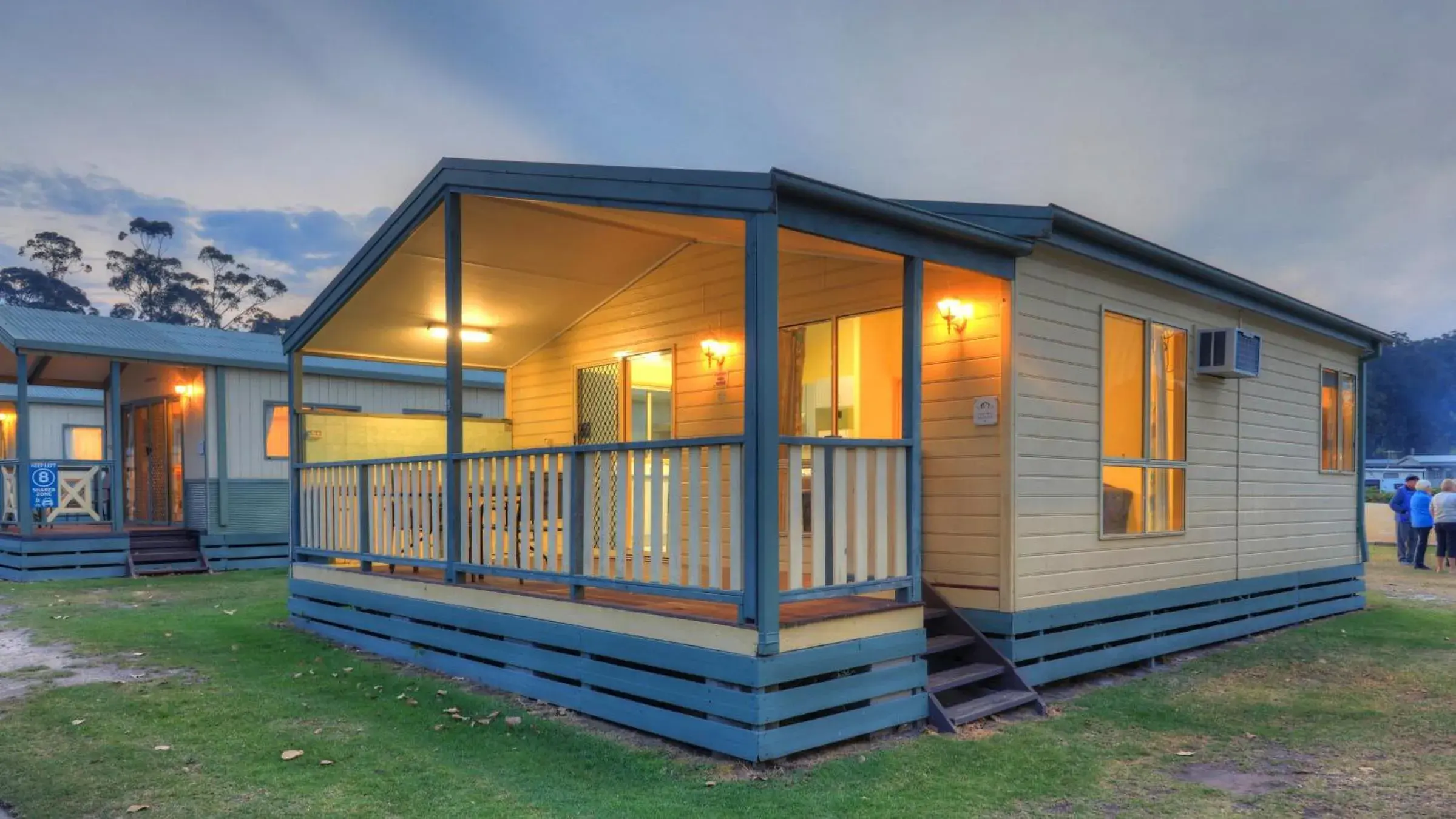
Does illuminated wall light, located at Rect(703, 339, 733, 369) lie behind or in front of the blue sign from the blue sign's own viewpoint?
in front

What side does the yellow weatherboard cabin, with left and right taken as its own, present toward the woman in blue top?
back

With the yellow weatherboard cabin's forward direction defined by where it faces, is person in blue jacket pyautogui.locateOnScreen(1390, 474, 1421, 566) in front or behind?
behind

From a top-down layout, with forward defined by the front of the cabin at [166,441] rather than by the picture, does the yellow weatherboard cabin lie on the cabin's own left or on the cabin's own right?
on the cabin's own left

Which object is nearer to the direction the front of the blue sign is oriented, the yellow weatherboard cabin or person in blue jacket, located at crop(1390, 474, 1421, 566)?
the yellow weatherboard cabin

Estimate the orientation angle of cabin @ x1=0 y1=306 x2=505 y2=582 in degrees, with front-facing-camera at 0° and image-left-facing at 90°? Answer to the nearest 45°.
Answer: approximately 45°

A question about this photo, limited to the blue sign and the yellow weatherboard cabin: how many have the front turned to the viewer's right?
0

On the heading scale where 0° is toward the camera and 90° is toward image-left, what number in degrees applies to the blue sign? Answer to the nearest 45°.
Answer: approximately 0°

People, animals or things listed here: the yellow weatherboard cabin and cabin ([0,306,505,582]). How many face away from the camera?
0
